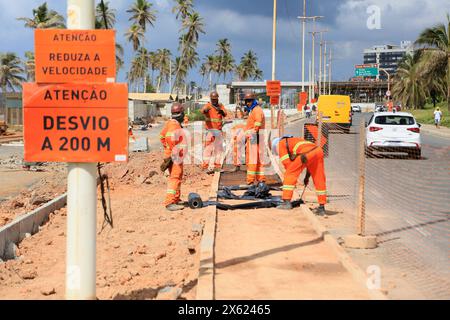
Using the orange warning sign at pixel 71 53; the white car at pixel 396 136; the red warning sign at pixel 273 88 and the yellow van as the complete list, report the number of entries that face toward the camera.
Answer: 2

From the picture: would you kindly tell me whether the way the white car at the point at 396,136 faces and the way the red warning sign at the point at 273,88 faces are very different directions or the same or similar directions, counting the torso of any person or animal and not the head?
very different directions

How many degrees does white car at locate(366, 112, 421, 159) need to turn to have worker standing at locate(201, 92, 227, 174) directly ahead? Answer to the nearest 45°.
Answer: approximately 135° to its left

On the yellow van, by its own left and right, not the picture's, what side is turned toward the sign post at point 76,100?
back

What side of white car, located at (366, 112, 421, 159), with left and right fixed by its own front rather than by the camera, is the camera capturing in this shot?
back

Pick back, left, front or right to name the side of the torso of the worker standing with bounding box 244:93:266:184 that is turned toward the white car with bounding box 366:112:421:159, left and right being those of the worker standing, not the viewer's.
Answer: back

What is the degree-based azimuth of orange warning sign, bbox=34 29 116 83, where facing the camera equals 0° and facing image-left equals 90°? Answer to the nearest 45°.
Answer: approximately 0°

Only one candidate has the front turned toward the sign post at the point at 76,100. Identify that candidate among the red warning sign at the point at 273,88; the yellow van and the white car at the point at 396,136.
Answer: the red warning sign

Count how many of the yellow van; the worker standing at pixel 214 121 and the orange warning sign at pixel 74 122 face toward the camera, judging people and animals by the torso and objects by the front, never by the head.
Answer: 2
